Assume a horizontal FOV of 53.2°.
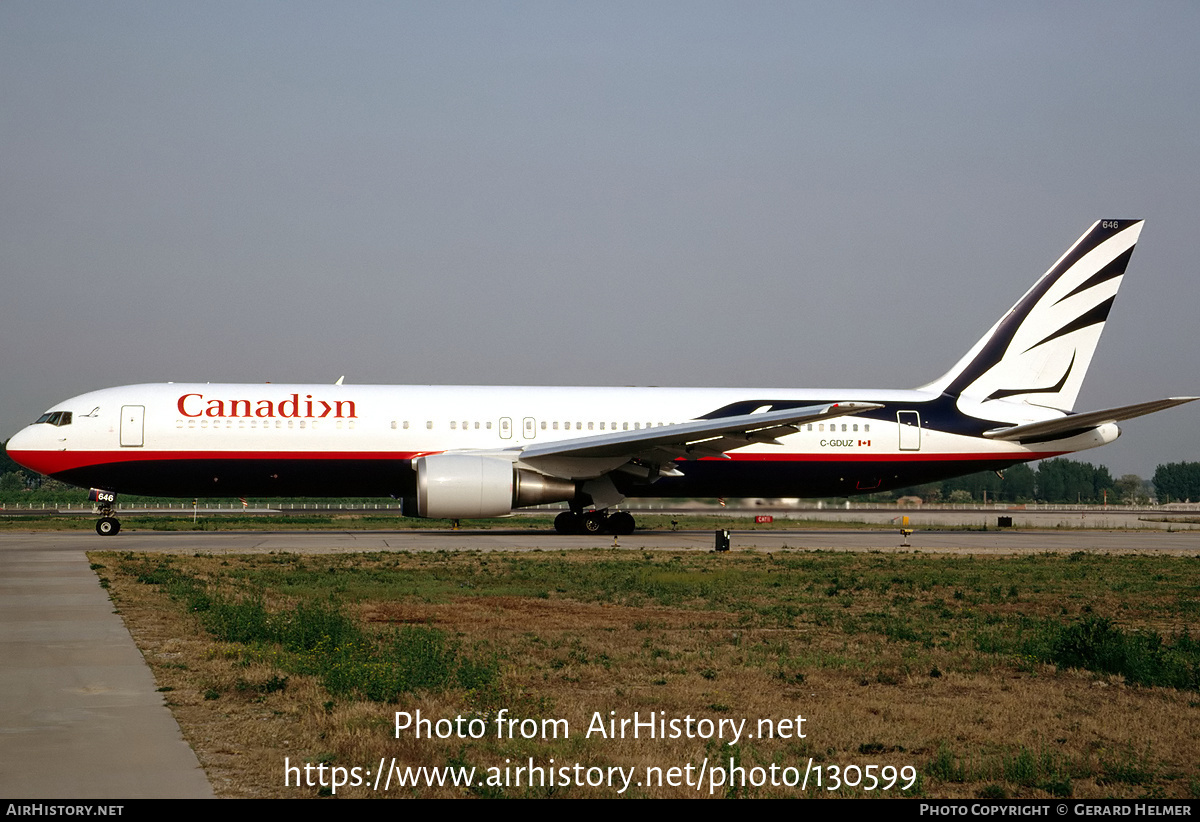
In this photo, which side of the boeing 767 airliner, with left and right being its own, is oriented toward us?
left
